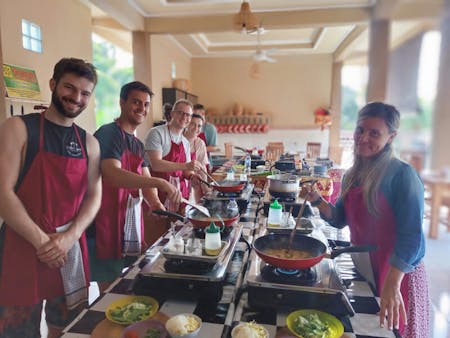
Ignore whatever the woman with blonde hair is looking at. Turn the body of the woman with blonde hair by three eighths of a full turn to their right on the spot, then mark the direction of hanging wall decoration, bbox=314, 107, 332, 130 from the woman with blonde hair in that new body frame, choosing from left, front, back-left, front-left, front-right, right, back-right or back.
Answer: front

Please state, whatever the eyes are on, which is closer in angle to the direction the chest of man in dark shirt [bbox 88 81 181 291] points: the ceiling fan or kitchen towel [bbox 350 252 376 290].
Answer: the kitchen towel

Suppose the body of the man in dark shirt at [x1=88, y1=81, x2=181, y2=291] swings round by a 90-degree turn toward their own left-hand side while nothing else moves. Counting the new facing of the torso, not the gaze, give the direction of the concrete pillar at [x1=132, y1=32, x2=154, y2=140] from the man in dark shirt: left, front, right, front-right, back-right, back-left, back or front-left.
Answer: front-left

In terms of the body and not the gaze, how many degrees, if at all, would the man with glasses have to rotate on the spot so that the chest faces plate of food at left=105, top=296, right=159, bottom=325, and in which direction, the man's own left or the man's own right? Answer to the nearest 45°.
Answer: approximately 45° to the man's own right
